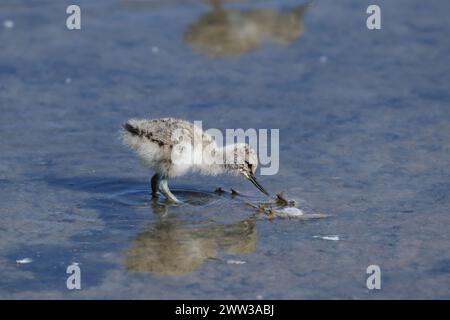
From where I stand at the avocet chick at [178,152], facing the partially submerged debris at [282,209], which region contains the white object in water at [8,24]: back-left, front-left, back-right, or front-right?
back-left

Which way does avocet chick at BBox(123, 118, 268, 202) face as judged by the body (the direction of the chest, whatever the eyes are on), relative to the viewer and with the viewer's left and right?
facing to the right of the viewer

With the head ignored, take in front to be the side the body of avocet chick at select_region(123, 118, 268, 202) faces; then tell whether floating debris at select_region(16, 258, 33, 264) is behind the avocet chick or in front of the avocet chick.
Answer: behind

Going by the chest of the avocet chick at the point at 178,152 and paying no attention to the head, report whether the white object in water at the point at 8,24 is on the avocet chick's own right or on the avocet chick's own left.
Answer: on the avocet chick's own left

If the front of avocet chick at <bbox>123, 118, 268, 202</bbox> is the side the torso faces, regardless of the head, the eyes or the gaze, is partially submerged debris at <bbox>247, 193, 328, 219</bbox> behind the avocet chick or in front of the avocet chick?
in front

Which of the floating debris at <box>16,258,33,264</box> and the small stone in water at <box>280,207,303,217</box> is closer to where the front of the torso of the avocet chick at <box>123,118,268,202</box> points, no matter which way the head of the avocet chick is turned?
the small stone in water

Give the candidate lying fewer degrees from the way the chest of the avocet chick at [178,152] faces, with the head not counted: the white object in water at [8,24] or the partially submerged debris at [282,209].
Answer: the partially submerged debris

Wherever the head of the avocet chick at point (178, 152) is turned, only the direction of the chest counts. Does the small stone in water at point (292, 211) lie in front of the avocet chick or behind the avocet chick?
in front

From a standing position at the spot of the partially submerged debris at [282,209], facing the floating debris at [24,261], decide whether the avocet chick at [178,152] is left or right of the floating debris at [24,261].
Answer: right
